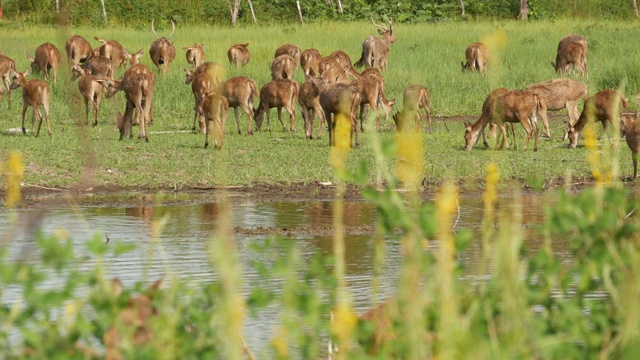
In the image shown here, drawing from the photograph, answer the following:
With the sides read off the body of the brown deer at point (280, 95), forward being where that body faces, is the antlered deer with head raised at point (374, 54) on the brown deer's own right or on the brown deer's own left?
on the brown deer's own right

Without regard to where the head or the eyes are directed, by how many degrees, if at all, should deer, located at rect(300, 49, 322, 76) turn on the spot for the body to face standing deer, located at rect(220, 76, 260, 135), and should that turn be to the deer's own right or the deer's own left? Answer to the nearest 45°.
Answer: approximately 180°

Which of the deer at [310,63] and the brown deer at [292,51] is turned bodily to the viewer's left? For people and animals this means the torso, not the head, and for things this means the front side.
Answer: the brown deer

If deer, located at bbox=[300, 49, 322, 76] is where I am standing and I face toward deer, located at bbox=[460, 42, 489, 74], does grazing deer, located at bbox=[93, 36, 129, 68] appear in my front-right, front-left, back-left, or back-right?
back-left

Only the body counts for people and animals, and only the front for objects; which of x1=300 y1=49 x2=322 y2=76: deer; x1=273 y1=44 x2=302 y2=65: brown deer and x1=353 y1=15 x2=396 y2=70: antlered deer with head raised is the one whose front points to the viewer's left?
the brown deer

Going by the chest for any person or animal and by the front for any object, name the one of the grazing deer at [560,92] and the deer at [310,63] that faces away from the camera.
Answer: the deer

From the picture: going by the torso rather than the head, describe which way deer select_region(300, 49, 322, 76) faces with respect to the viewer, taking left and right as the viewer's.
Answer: facing away from the viewer

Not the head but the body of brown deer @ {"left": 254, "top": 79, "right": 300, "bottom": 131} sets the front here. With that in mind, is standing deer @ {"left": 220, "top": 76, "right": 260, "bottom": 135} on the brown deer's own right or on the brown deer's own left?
on the brown deer's own left

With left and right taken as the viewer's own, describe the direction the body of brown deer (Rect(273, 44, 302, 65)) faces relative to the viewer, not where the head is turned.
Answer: facing to the left of the viewer
